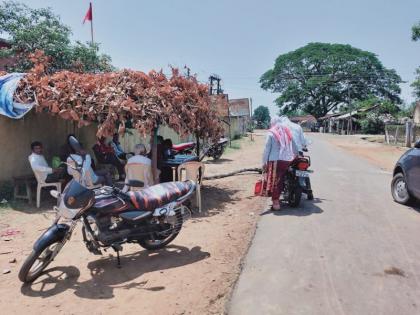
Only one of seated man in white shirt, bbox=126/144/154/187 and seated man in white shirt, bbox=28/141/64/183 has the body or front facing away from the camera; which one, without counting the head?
seated man in white shirt, bbox=126/144/154/187

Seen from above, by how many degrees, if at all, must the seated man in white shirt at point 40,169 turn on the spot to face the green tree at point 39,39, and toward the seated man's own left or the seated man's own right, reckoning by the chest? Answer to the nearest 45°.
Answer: approximately 90° to the seated man's own left

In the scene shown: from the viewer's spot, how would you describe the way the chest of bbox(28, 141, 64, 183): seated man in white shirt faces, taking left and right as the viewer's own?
facing to the right of the viewer

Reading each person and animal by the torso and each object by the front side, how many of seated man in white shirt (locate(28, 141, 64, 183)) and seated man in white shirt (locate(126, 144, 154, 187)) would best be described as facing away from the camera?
1

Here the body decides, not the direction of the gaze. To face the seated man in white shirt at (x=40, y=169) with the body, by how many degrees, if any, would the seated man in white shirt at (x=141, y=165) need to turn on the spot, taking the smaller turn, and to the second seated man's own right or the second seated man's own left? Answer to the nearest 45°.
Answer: approximately 45° to the second seated man's own left

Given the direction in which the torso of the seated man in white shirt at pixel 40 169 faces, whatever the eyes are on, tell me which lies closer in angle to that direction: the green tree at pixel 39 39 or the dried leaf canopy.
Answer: the dried leaf canopy

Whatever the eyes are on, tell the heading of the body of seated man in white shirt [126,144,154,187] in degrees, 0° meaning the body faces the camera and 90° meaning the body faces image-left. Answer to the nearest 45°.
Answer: approximately 180°

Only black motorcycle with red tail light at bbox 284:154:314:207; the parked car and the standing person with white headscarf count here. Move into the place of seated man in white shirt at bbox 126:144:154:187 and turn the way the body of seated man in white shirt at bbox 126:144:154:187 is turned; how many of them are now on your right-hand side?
3
